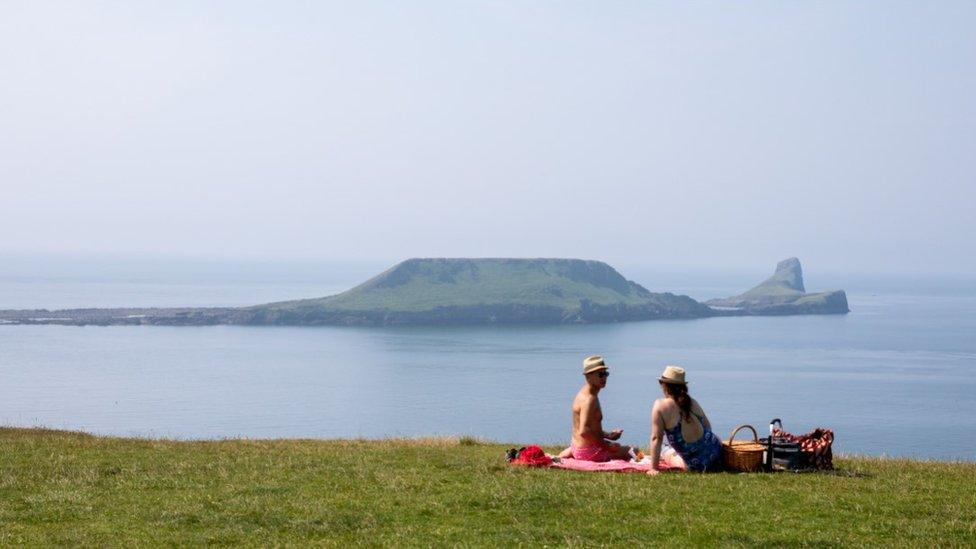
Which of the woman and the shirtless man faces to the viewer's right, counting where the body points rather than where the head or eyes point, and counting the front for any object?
the shirtless man

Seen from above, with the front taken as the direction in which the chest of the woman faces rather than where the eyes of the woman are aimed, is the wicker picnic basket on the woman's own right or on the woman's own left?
on the woman's own right

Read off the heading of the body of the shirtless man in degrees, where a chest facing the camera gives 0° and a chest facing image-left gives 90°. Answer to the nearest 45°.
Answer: approximately 270°

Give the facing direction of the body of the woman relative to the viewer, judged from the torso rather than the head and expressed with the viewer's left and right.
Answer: facing away from the viewer and to the left of the viewer

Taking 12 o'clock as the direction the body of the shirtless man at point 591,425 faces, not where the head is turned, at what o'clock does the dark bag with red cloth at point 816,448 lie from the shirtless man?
The dark bag with red cloth is roughly at 12 o'clock from the shirtless man.

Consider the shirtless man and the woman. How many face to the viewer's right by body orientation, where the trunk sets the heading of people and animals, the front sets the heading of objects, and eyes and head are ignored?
1

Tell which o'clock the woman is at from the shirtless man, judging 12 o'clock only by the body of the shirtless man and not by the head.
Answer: The woman is roughly at 1 o'clock from the shirtless man.

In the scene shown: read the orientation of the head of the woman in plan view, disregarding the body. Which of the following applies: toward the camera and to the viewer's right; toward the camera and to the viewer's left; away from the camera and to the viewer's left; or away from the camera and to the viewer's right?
away from the camera and to the viewer's left

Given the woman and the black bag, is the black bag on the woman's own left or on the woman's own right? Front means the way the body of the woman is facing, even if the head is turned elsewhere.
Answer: on the woman's own right
